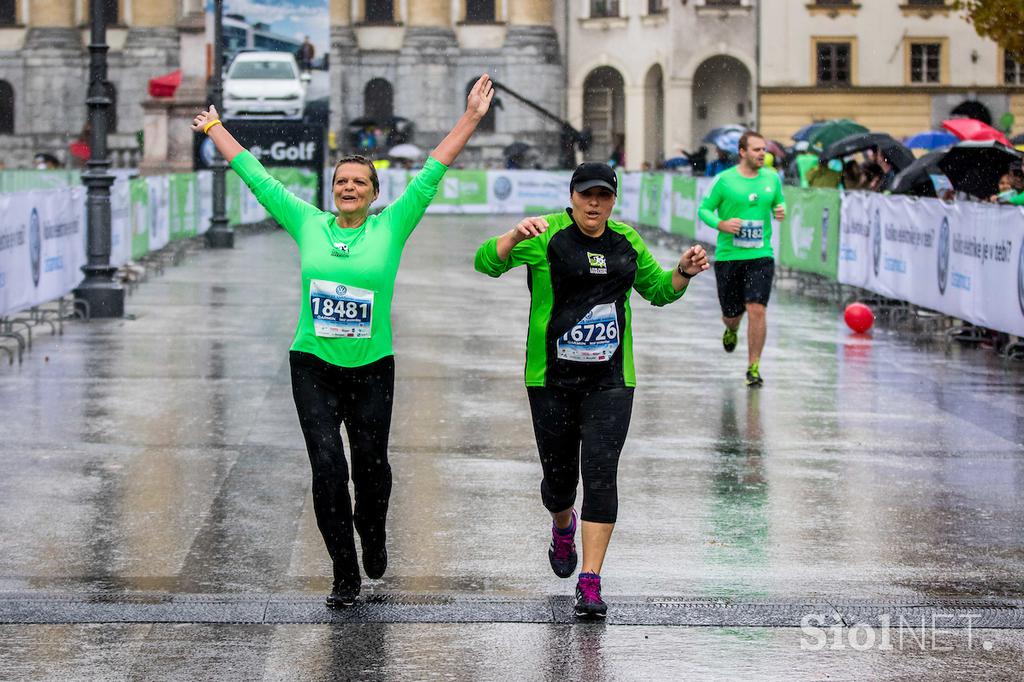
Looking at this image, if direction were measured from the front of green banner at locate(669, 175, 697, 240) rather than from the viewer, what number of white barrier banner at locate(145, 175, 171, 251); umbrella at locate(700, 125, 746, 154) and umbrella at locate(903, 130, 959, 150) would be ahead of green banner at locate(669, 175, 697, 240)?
1

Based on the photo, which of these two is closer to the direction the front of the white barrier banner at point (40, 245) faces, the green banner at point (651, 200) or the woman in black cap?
the woman in black cap

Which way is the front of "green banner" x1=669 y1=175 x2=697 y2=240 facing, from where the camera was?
facing the viewer and to the left of the viewer

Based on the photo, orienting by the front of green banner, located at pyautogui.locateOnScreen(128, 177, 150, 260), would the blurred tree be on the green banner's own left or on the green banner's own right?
on the green banner's own left

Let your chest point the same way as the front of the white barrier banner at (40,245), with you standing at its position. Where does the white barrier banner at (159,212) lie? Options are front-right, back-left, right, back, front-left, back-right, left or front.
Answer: back-left

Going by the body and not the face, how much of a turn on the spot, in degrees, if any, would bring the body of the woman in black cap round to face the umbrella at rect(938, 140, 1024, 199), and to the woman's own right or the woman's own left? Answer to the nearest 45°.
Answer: approximately 180°

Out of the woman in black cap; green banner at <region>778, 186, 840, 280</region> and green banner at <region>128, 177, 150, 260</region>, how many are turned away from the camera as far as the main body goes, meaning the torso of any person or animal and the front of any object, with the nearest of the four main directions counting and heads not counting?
0

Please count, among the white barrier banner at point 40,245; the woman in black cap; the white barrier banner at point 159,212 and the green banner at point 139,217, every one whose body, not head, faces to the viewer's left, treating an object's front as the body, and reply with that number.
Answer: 0

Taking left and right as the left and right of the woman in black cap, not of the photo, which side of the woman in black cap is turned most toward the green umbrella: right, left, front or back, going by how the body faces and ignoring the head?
back

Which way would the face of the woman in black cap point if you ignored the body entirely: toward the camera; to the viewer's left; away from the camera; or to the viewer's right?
toward the camera

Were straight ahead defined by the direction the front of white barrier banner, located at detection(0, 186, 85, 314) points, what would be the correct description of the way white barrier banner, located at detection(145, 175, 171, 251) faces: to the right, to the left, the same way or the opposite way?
the same way

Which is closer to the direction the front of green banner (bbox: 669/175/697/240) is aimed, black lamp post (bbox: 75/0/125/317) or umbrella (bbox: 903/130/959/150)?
the black lamp post

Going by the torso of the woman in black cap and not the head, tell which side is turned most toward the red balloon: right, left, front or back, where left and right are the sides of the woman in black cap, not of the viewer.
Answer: back

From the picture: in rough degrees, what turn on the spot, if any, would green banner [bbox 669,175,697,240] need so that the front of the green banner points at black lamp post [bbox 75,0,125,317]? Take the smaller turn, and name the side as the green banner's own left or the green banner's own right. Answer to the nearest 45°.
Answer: approximately 45° to the green banner's own left

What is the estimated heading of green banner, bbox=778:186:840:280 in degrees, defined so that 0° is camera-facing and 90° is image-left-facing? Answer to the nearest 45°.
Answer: approximately 45°
